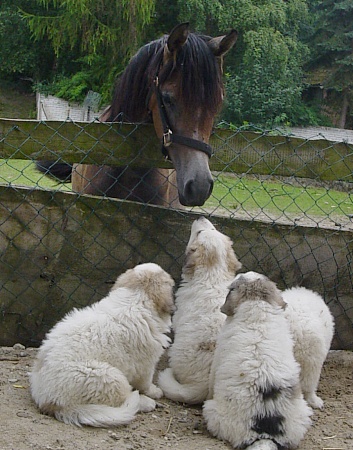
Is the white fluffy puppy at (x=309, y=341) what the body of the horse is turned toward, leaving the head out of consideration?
yes

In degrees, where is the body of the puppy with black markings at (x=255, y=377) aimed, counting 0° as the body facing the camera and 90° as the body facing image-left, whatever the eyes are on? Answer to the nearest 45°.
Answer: approximately 180°

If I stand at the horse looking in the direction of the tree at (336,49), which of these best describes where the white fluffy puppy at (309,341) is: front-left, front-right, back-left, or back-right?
back-right

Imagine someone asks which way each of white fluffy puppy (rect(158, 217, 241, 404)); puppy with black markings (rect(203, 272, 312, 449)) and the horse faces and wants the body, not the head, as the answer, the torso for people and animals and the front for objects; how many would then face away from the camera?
2

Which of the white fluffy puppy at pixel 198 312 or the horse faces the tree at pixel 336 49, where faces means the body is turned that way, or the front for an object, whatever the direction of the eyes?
the white fluffy puppy

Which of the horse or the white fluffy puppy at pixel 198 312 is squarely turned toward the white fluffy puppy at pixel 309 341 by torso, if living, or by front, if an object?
the horse

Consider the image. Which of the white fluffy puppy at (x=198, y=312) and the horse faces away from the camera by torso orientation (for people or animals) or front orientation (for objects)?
the white fluffy puppy

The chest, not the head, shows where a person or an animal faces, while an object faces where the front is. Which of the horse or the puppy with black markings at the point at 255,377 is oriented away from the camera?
the puppy with black markings

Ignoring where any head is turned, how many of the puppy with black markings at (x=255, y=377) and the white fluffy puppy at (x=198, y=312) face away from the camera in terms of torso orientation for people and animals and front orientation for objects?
2

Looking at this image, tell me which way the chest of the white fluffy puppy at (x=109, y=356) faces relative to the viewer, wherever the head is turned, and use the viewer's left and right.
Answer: facing away from the viewer and to the right of the viewer

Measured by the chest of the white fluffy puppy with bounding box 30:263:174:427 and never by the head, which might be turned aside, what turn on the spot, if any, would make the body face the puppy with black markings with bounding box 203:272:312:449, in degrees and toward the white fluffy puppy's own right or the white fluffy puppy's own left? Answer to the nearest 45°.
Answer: approximately 45° to the white fluffy puppy's own right

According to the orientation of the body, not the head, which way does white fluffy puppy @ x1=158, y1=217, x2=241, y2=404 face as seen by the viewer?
away from the camera
